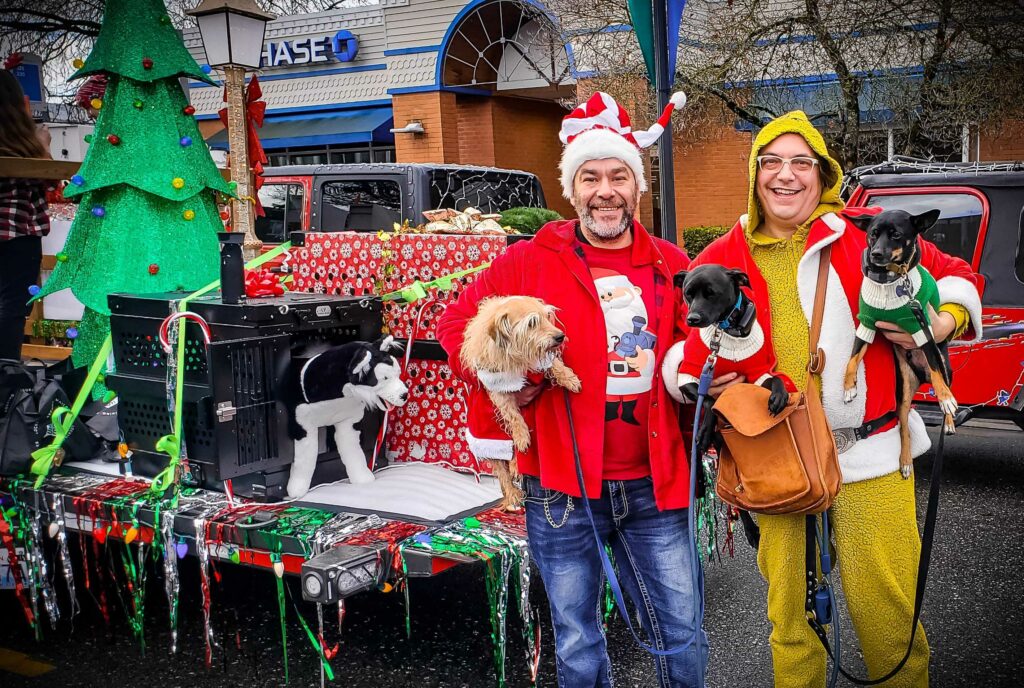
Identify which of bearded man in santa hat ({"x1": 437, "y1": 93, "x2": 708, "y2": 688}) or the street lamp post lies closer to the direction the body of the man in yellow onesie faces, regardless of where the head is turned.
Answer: the bearded man in santa hat

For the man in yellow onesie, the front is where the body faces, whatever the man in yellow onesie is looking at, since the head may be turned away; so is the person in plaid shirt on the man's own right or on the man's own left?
on the man's own right

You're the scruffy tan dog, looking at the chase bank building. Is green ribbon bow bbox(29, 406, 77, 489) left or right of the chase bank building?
left

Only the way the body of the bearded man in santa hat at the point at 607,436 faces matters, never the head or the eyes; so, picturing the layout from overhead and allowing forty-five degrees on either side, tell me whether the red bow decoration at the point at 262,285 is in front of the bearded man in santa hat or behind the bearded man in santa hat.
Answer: behind

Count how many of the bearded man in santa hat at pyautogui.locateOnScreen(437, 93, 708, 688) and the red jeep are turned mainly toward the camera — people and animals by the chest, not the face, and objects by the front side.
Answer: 1

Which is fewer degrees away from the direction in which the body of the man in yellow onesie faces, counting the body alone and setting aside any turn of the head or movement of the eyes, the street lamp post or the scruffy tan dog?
the scruffy tan dog

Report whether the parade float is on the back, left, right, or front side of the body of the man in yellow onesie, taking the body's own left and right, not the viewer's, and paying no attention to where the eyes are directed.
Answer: right

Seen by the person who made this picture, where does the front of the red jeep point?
facing to the left of the viewer

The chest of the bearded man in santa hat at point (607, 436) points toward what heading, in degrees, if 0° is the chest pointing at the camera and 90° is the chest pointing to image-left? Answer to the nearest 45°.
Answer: approximately 0°
